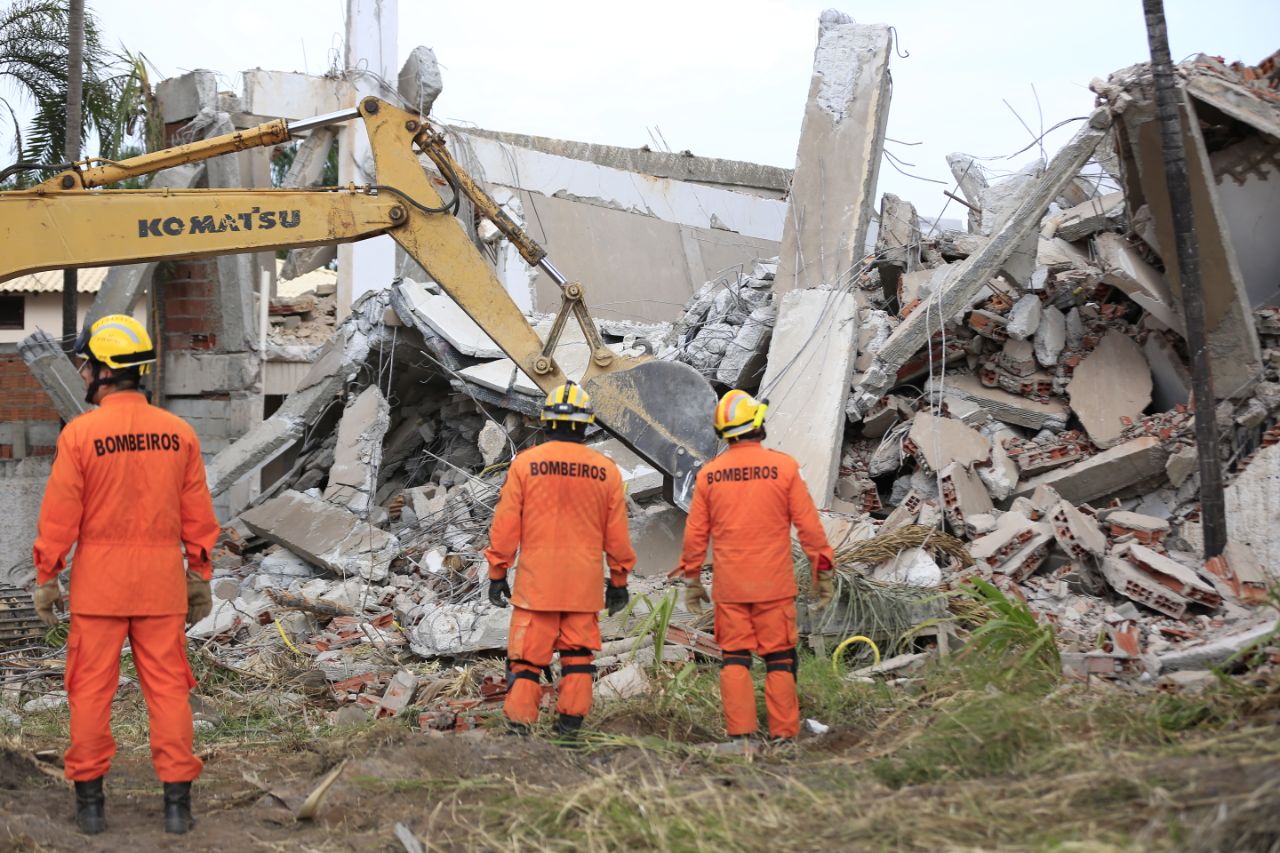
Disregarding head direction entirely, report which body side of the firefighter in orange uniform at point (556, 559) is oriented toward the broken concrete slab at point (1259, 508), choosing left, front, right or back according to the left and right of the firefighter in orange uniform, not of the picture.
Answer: right

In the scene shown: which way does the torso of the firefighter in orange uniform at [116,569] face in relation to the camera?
away from the camera

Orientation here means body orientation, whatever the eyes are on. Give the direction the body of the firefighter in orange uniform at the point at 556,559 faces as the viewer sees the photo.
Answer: away from the camera

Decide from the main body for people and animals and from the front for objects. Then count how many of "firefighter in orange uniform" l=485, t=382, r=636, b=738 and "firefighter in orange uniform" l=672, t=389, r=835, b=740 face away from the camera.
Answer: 2

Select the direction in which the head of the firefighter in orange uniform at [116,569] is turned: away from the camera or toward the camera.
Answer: away from the camera

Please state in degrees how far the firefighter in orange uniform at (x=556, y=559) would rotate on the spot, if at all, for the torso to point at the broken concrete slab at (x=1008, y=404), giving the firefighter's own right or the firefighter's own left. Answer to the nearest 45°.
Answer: approximately 45° to the firefighter's own right

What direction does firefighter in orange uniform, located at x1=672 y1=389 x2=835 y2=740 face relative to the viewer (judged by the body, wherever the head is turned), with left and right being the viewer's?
facing away from the viewer

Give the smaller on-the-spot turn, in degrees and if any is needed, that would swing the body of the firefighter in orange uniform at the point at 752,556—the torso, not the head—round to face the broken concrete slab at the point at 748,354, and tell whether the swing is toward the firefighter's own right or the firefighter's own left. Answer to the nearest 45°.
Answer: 0° — they already face it
